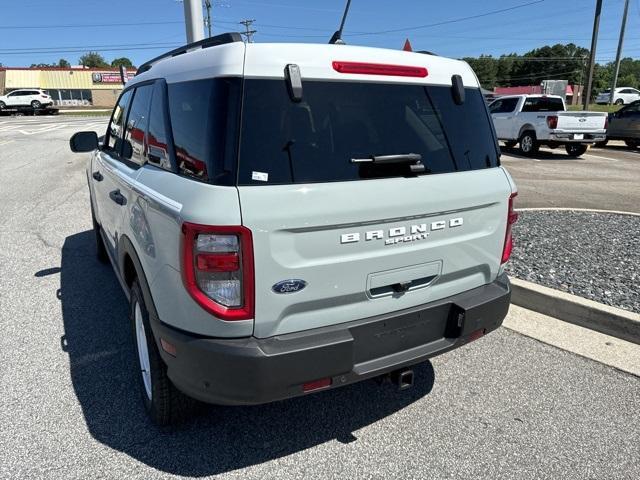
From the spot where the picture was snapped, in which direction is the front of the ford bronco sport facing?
facing away from the viewer and to the left of the viewer

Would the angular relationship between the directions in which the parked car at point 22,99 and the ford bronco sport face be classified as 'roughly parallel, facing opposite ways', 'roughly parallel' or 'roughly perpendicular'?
roughly perpendicular

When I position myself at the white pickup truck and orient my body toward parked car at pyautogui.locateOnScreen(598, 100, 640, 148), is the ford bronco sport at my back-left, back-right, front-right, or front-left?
back-right

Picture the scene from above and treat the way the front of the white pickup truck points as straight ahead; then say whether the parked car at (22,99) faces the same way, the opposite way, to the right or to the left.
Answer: to the left

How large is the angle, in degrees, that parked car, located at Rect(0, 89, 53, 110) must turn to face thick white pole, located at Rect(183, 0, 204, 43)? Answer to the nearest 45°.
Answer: approximately 90° to its left

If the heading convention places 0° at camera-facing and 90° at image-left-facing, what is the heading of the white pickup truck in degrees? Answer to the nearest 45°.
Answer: approximately 135°

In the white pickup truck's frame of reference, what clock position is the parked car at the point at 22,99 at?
The parked car is roughly at 11 o'clock from the white pickup truck.

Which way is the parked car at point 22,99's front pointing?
to the viewer's left
